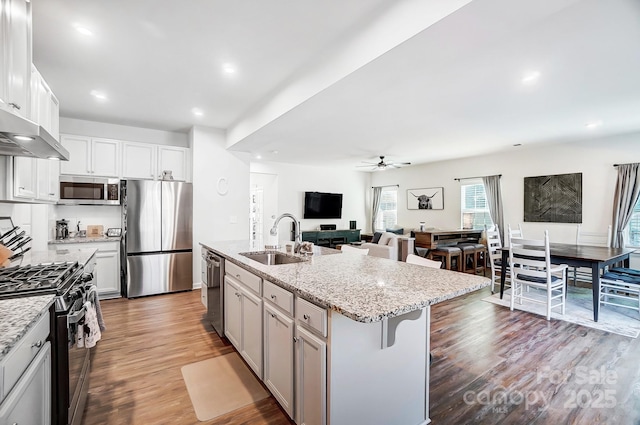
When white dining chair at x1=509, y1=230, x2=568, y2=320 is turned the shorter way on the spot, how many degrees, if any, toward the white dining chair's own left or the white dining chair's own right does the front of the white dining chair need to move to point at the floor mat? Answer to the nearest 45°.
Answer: approximately 180°

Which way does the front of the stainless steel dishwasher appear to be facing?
to the viewer's left

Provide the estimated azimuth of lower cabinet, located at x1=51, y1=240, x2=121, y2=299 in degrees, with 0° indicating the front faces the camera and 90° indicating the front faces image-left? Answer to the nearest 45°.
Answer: approximately 0°

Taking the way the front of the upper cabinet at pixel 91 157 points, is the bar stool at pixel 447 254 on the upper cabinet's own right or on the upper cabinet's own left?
on the upper cabinet's own left

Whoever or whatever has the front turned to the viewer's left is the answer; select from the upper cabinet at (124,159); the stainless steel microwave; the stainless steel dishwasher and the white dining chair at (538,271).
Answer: the stainless steel dishwasher

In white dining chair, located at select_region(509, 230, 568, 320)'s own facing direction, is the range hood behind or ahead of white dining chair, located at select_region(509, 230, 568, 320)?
behind

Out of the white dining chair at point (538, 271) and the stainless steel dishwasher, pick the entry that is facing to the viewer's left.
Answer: the stainless steel dishwasher

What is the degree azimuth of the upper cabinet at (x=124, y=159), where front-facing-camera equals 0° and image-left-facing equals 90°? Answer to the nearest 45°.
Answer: approximately 0°
